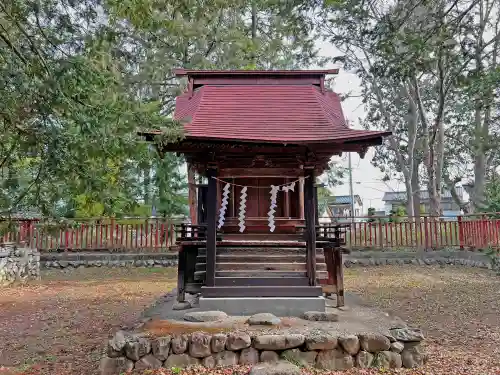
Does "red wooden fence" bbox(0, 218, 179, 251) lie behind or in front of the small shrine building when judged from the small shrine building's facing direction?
behind

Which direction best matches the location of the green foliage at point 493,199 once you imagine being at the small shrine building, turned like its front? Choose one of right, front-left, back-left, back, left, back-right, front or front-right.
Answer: back-left

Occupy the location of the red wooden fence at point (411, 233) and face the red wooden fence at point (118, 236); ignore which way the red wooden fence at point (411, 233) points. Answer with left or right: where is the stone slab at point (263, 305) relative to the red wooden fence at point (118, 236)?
left

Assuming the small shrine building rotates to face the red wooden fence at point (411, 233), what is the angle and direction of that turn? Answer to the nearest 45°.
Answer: approximately 135° to its left

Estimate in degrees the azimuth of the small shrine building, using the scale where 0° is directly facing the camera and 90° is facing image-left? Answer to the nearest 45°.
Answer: approximately 0°
